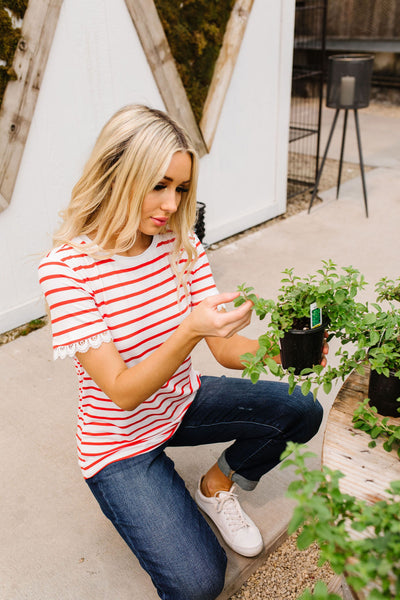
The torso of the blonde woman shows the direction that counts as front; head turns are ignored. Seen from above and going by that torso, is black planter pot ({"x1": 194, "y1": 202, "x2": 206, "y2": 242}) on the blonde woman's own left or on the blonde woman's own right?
on the blonde woman's own left

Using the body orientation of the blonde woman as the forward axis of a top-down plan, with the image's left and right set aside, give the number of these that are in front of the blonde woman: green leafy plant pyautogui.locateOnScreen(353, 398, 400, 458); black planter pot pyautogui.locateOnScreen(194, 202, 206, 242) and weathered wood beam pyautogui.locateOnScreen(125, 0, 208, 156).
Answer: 1

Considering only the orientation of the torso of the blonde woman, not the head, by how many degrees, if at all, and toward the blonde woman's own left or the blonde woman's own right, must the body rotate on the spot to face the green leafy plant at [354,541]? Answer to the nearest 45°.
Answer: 0° — they already face it

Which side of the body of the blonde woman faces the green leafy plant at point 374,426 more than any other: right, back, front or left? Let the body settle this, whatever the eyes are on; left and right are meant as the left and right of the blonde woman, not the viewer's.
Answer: front

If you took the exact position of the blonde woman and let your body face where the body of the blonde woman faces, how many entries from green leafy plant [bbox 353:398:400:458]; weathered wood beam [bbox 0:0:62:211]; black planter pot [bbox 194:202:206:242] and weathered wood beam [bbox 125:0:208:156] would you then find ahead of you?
1

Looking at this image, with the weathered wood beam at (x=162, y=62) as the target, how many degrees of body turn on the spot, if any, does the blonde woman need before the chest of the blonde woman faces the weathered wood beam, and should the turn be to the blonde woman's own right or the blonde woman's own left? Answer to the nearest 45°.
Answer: approximately 135° to the blonde woman's own left

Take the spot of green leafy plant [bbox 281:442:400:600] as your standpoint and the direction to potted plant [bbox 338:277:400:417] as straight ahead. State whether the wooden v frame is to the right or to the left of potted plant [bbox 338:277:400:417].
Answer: left

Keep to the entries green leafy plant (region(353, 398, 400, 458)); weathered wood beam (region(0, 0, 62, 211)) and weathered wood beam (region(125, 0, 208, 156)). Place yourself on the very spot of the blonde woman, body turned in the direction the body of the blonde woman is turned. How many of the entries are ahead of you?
1

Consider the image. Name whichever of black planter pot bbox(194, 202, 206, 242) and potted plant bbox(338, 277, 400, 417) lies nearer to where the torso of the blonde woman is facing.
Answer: the potted plant

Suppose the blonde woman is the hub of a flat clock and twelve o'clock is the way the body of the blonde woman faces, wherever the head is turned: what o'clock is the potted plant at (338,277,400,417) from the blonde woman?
The potted plant is roughly at 11 o'clock from the blonde woman.

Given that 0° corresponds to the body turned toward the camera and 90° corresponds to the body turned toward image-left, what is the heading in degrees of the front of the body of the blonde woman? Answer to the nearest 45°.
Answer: approximately 315°
